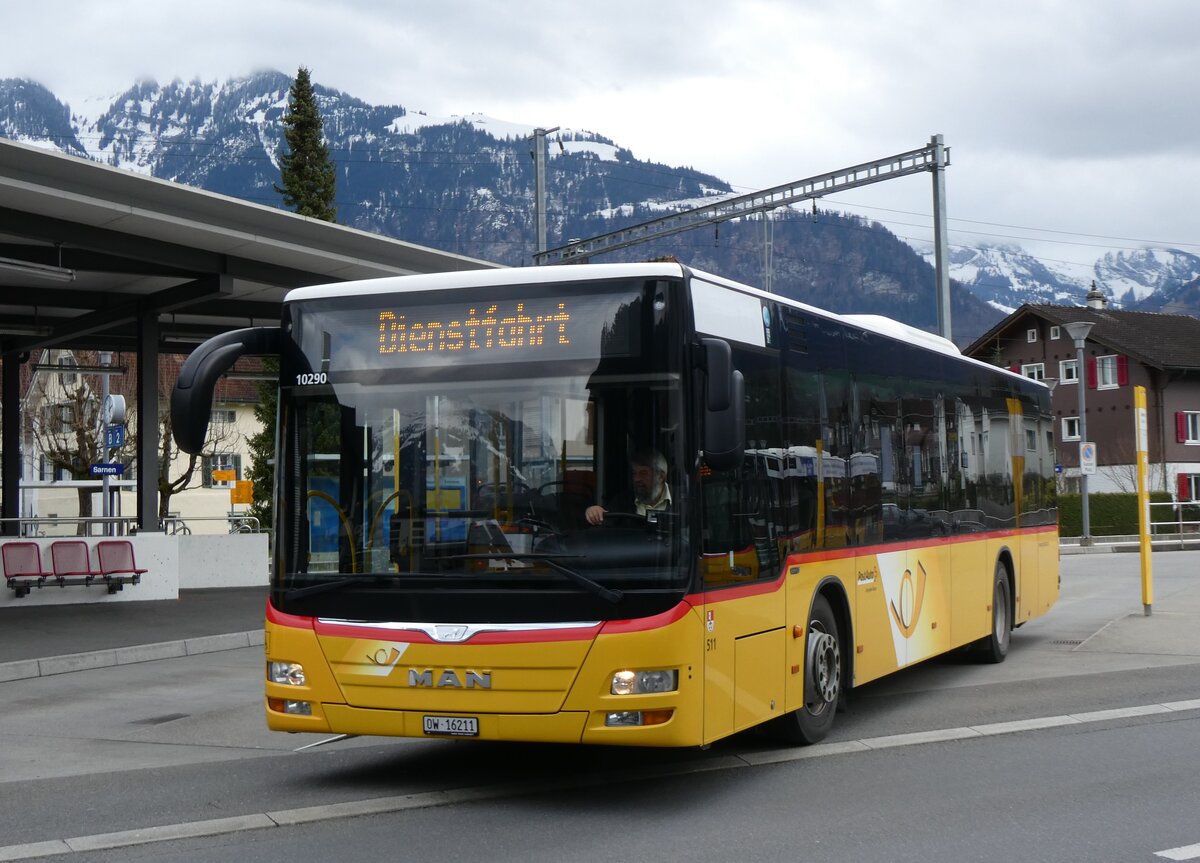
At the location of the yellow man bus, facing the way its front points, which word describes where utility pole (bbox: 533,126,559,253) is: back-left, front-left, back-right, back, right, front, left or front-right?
back-right

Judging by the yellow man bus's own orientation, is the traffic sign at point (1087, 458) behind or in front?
behind

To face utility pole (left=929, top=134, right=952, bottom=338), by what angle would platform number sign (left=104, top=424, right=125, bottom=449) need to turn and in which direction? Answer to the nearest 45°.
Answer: approximately 90° to its left

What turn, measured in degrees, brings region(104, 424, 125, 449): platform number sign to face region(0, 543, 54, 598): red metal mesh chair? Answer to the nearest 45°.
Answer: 0° — it already faces it

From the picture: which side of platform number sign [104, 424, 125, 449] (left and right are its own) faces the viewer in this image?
front

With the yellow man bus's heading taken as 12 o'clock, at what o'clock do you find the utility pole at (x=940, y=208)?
The utility pole is roughly at 5 o'clock from the yellow man bus.

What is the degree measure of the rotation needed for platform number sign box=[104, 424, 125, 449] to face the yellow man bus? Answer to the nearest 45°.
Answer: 0° — it already faces it

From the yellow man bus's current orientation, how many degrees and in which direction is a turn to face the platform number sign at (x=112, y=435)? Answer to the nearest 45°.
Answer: approximately 90° to its right

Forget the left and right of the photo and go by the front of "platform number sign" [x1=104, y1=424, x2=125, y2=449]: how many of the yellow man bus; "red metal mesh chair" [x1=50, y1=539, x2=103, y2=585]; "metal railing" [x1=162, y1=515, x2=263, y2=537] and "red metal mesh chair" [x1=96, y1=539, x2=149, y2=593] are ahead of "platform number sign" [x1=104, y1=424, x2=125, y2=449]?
3

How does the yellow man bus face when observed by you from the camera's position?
facing the viewer and to the left of the viewer

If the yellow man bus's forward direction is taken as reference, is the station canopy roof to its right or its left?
on its right

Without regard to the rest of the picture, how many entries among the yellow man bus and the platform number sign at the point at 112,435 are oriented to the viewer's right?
0

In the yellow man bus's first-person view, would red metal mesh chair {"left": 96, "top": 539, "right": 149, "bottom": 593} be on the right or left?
on its right
